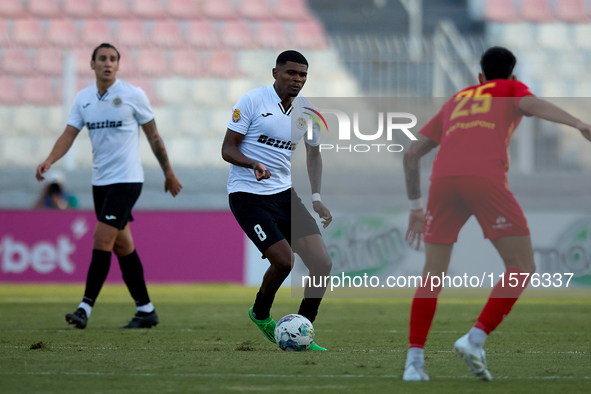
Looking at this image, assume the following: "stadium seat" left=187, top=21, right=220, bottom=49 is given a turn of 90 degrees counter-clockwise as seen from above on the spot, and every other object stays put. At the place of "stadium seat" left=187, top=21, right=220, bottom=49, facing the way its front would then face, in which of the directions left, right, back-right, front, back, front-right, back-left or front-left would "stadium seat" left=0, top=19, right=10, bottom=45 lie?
back

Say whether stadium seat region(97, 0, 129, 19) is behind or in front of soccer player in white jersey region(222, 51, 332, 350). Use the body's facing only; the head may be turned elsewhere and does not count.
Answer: behind

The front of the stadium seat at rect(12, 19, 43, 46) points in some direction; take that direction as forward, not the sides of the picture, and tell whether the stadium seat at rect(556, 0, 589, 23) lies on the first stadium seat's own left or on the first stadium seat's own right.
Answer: on the first stadium seat's own left

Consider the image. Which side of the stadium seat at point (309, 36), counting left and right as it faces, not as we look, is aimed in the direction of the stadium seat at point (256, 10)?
right

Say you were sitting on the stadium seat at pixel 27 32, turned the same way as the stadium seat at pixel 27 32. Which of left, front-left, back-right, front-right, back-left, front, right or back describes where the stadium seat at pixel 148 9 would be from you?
left

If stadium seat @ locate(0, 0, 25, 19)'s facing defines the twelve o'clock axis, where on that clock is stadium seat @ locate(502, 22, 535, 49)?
stadium seat @ locate(502, 22, 535, 49) is roughly at 10 o'clock from stadium seat @ locate(0, 0, 25, 19).

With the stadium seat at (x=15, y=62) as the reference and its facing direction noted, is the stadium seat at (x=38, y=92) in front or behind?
in front

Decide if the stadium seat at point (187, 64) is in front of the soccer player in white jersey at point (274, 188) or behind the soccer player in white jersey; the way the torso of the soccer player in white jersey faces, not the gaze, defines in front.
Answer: behind

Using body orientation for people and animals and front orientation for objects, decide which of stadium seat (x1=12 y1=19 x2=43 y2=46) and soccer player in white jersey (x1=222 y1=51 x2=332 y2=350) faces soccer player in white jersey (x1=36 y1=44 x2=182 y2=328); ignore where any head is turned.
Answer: the stadium seat

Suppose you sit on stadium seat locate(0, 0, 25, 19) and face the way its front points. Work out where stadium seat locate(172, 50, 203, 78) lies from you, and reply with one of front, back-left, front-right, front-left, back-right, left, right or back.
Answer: front-left

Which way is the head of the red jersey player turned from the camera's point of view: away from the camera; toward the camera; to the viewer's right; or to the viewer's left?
away from the camera

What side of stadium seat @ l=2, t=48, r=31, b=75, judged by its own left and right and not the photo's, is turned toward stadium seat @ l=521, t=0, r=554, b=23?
left

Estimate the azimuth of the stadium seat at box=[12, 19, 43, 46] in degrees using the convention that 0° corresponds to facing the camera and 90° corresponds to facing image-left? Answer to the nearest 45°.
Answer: approximately 0°

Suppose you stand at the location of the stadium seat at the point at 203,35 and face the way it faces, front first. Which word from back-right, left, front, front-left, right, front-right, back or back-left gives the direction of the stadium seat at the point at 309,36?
left
